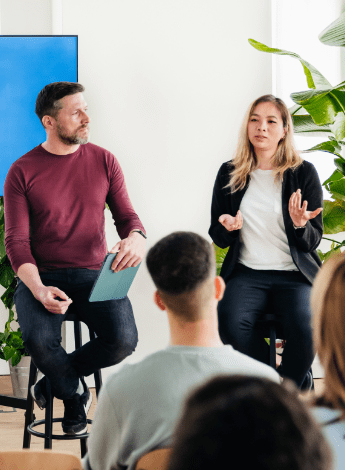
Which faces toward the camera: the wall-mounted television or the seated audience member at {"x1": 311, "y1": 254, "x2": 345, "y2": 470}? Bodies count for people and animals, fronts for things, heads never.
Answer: the wall-mounted television

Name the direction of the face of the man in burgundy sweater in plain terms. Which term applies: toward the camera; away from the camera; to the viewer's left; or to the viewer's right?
to the viewer's right

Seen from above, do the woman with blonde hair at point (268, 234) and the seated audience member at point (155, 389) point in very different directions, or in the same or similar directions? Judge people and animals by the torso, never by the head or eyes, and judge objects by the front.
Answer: very different directions

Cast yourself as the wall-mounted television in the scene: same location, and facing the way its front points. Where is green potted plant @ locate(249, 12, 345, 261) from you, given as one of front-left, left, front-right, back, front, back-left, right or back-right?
front-left

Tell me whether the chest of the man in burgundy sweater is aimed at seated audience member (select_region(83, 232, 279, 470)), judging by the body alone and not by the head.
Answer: yes

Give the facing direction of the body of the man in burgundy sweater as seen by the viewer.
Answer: toward the camera

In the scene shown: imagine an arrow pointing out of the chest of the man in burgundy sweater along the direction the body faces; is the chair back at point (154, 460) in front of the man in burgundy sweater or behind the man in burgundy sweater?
in front

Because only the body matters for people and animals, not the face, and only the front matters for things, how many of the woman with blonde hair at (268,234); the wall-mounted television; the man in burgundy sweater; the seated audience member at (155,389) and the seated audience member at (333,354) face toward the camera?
3

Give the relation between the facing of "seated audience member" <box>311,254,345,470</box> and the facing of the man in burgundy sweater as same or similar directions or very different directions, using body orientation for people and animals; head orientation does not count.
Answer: very different directions

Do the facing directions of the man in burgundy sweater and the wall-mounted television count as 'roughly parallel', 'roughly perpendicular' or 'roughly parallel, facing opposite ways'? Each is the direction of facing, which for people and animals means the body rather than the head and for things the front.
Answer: roughly parallel

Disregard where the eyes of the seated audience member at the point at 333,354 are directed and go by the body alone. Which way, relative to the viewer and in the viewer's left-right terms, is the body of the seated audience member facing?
facing away from the viewer

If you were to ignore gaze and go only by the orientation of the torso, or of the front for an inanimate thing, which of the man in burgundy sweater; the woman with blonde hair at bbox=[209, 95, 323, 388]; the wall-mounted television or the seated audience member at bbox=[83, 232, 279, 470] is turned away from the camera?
the seated audience member

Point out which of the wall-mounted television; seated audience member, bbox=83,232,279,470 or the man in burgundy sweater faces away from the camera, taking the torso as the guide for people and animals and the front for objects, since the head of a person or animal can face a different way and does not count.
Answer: the seated audience member

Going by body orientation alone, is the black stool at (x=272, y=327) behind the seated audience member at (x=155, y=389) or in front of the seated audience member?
in front

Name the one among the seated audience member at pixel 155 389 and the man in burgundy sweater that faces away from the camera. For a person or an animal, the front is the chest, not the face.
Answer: the seated audience member

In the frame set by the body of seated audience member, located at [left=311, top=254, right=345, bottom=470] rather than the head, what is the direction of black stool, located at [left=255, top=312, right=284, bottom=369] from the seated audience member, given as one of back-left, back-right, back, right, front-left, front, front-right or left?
front

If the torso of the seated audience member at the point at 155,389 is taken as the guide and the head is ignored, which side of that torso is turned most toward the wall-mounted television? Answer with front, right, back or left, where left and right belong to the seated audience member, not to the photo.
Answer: front

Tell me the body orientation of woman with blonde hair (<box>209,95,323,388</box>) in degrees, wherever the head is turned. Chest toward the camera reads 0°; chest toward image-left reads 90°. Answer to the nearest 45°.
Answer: approximately 0°

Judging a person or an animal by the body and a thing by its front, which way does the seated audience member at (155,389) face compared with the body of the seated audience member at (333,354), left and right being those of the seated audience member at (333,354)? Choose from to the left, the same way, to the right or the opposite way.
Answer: the same way

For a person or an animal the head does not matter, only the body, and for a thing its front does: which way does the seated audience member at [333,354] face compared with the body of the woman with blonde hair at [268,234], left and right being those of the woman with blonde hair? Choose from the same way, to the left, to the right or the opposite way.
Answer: the opposite way

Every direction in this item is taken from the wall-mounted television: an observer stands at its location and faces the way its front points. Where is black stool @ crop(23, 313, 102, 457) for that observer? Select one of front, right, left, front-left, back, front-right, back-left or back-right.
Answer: front

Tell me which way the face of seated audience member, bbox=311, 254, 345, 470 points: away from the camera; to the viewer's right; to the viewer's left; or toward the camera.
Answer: away from the camera

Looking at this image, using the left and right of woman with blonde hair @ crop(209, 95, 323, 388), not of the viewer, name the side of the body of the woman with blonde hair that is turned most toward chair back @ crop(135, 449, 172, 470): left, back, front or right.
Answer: front
